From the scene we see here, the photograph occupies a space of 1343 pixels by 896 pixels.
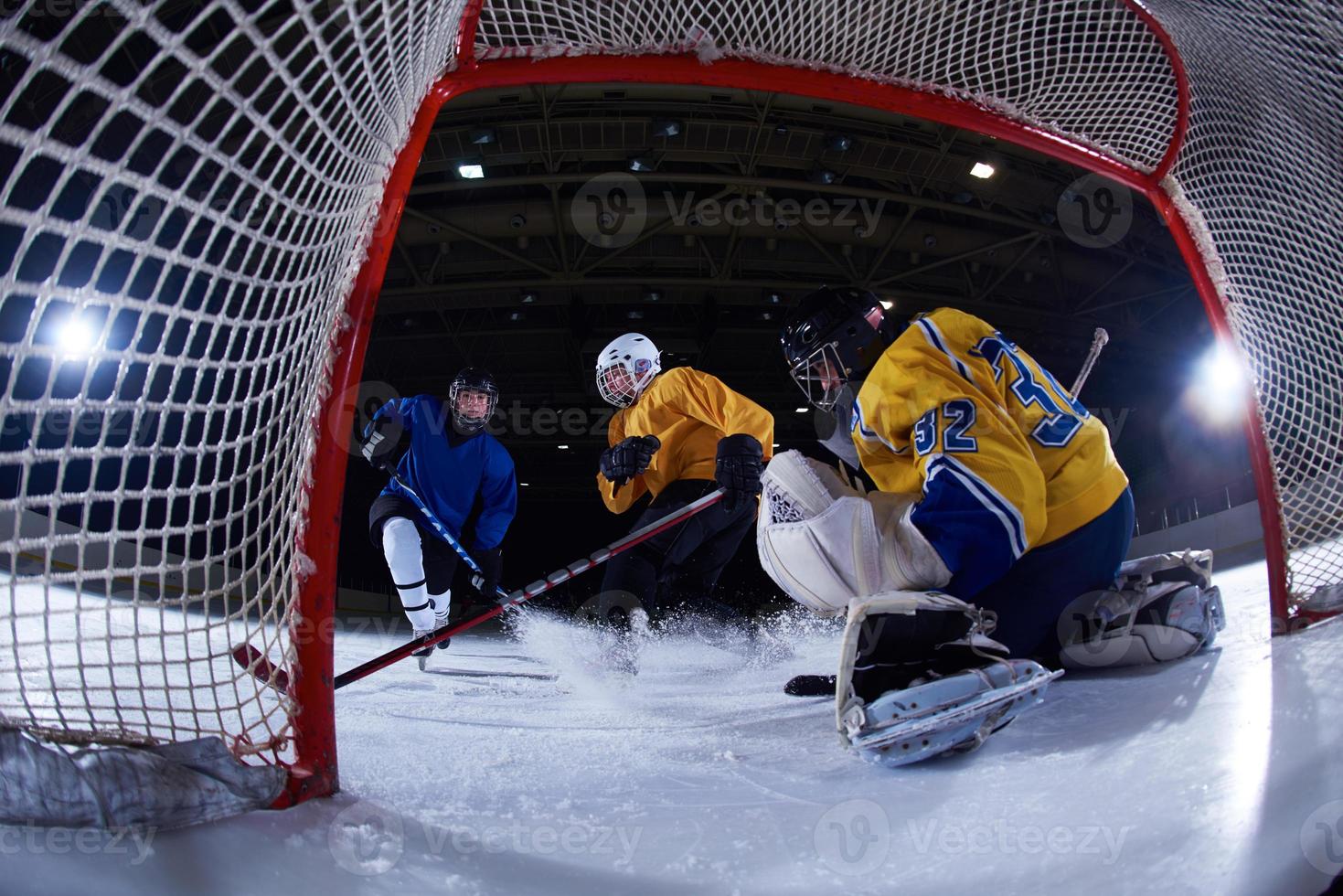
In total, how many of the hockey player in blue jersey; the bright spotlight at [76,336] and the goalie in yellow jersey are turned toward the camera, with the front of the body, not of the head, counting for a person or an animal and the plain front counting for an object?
2

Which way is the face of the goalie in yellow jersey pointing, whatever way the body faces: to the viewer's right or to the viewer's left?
to the viewer's left

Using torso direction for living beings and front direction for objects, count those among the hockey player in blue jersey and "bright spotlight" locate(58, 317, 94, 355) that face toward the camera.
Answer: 2

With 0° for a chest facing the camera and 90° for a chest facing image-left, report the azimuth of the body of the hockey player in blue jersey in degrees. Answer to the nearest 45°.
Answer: approximately 0°

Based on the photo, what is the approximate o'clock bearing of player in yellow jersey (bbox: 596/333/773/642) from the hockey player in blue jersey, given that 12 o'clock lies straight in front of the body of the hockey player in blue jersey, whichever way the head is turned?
The player in yellow jersey is roughly at 10 o'clock from the hockey player in blue jersey.

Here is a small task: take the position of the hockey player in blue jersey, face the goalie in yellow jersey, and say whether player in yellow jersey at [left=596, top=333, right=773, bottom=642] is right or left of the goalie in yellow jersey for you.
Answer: left

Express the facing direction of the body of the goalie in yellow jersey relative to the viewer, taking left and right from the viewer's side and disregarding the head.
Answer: facing to the left of the viewer

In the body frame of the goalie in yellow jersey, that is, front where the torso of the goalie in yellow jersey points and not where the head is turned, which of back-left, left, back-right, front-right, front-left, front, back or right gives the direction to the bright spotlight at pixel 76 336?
front-left

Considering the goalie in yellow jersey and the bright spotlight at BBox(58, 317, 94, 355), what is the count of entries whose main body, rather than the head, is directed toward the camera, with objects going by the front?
1
